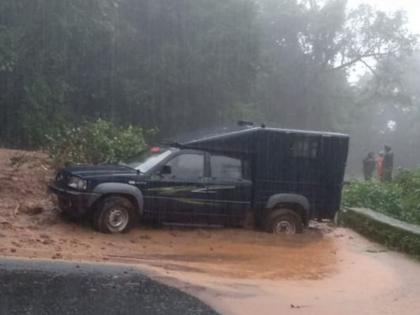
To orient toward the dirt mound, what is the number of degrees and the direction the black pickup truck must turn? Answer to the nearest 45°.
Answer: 0° — it already faces it

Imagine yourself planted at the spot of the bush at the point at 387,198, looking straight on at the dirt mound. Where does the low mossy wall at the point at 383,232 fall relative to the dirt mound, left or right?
left

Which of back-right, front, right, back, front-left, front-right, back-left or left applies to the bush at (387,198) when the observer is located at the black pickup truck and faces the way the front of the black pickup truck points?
back-right

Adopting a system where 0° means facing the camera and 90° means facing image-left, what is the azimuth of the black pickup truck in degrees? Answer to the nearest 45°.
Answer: approximately 90°

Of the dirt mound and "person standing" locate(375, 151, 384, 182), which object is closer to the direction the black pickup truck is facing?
the dirt mound

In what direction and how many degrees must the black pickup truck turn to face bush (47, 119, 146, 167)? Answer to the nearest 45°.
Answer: approximately 45° to its right

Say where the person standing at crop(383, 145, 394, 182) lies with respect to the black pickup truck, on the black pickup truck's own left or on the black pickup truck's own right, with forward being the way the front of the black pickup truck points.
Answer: on the black pickup truck's own right

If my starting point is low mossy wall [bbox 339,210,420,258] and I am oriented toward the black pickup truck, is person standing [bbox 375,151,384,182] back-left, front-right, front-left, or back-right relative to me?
back-right

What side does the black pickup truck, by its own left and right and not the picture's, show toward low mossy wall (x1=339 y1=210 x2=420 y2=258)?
back
